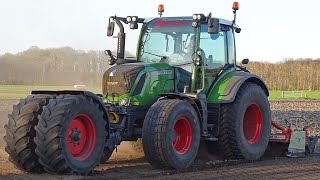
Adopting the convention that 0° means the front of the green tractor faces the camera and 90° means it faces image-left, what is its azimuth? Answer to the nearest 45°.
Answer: approximately 45°
